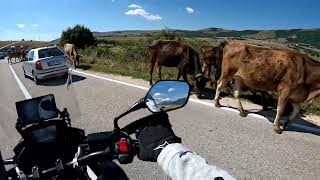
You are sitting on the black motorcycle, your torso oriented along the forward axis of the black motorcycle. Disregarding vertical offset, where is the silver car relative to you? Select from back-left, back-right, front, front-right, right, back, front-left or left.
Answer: front

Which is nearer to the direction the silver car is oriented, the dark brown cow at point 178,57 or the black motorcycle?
the dark brown cow

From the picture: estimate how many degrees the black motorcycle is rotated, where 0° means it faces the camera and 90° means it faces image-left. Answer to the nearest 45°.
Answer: approximately 180°
